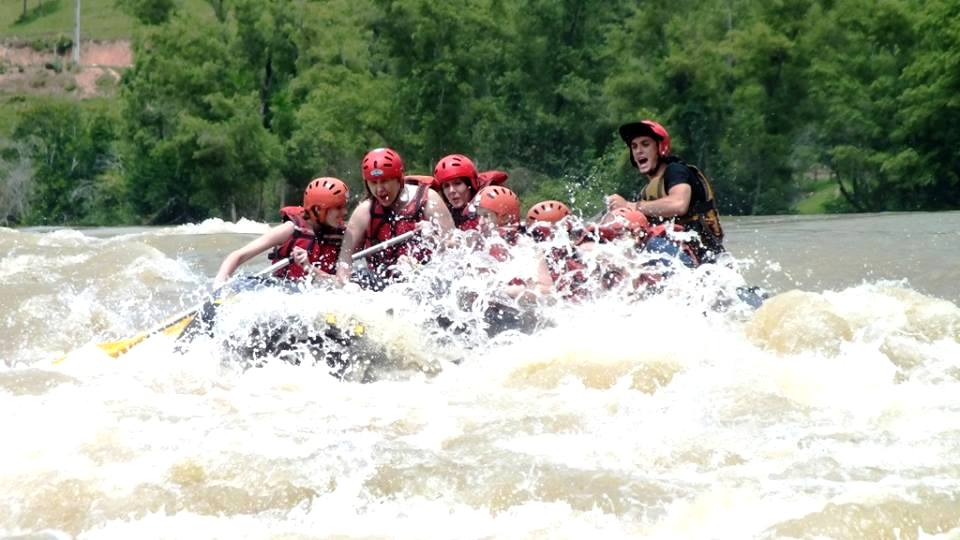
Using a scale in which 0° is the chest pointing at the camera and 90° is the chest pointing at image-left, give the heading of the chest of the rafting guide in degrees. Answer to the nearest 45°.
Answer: approximately 45°

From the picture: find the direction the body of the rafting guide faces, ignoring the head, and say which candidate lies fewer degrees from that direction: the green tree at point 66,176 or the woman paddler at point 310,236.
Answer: the woman paddler

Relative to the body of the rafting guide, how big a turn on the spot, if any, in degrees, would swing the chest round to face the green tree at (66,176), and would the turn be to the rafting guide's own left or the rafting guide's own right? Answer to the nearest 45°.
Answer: approximately 90° to the rafting guide's own right

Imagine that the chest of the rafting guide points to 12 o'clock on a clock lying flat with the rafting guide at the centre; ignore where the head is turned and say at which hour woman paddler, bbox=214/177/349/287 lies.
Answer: The woman paddler is roughly at 1 o'clock from the rafting guide.
